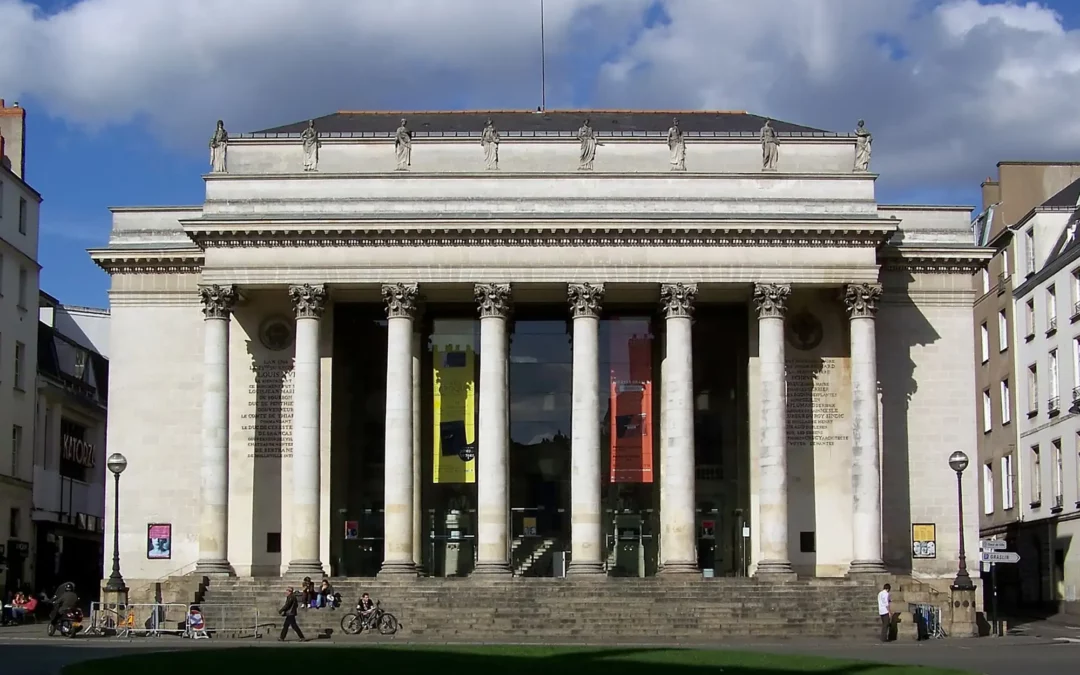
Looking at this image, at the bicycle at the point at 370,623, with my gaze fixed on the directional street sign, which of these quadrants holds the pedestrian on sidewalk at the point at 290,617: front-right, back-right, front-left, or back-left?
back-right

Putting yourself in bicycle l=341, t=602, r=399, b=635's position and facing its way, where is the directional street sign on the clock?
The directional street sign is roughly at 12 o'clock from the bicycle.

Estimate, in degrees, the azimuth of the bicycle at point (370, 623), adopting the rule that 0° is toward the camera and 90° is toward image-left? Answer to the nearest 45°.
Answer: approximately 270°

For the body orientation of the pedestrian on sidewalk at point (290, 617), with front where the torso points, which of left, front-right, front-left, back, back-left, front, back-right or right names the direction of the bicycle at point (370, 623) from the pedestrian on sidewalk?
back-right

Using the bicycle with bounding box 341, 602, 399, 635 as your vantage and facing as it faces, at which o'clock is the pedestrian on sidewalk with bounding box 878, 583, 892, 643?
The pedestrian on sidewalk is roughly at 12 o'clock from the bicycle.

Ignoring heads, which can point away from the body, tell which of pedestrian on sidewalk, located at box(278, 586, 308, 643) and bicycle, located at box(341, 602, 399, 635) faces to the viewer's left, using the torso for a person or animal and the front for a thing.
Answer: the pedestrian on sidewalk

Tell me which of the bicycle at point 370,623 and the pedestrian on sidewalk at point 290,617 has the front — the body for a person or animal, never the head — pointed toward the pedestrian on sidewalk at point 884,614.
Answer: the bicycle

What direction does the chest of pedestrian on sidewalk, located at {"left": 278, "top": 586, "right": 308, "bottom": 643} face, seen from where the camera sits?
to the viewer's left

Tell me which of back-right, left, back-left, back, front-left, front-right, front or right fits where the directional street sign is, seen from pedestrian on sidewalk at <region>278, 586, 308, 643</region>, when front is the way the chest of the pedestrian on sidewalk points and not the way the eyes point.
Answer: back

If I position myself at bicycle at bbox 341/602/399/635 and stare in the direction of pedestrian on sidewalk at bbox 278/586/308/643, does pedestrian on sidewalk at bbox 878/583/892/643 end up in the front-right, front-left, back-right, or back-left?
back-left
